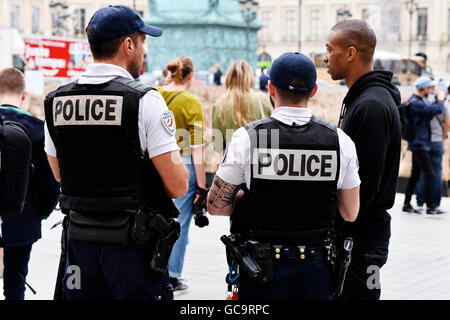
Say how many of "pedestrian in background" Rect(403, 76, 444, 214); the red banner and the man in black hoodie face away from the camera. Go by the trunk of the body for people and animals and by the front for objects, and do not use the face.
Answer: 0

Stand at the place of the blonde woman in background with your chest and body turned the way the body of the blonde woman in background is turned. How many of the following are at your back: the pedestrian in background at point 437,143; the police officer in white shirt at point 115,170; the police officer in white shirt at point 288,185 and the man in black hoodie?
3

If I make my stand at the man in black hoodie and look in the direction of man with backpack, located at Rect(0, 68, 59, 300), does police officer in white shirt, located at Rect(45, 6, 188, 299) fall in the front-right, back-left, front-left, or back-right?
front-left

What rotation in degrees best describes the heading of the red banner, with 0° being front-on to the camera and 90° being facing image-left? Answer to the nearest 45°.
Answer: approximately 0°

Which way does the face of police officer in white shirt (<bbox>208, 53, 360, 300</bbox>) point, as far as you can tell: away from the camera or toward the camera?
away from the camera

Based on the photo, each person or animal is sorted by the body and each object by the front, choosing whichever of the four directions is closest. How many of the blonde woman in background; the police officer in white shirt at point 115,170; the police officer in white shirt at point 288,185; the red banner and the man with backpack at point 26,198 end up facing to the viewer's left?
0

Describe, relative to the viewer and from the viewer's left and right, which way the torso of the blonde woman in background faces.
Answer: facing away from the viewer

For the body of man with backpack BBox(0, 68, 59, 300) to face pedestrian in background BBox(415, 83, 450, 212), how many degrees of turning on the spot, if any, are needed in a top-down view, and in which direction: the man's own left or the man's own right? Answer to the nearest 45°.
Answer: approximately 45° to the man's own right

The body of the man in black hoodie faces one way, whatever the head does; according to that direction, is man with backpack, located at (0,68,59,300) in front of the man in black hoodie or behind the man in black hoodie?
in front

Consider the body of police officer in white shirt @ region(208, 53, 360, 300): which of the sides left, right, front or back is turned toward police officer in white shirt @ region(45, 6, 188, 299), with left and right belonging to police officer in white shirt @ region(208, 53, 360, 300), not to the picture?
left

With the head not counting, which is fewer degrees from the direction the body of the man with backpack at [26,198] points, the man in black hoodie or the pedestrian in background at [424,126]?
the pedestrian in background

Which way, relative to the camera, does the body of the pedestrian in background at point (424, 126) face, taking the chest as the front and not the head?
to the viewer's right

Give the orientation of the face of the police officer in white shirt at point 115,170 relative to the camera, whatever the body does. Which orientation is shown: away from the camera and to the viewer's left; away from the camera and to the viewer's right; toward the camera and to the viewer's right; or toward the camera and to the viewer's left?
away from the camera and to the viewer's right

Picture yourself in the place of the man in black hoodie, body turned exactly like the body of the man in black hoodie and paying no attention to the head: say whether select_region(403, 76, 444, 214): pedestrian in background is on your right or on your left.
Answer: on your right

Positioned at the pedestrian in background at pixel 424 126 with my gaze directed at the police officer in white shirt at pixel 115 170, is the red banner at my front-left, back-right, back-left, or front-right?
back-right

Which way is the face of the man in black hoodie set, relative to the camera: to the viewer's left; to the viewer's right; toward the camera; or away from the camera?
to the viewer's left

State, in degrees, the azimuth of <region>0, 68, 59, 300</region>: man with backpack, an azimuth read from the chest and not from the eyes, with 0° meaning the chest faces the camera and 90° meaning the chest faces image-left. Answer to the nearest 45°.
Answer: approximately 180°
